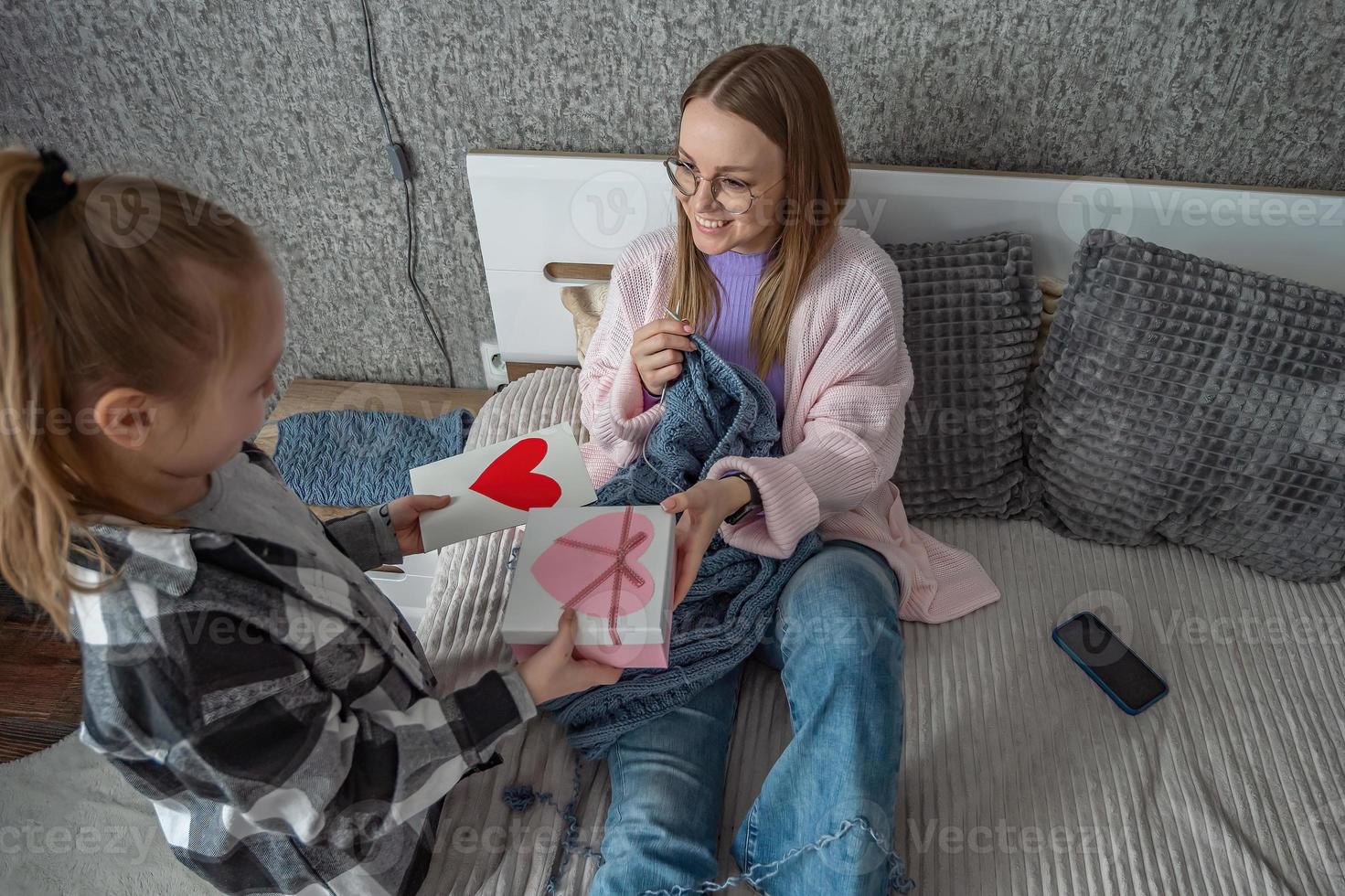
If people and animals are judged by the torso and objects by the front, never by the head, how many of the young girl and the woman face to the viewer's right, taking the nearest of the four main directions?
1

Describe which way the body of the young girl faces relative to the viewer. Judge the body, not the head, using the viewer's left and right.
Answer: facing to the right of the viewer

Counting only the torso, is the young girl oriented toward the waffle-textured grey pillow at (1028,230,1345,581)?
yes

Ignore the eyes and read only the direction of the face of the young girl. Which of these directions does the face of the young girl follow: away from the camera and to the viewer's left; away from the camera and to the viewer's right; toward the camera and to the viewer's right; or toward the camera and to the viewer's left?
away from the camera and to the viewer's right

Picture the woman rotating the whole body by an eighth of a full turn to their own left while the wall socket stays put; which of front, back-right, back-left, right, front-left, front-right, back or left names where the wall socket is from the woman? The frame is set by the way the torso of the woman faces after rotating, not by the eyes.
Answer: back-right

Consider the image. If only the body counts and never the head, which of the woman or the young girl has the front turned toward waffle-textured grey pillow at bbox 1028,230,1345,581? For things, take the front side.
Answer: the young girl

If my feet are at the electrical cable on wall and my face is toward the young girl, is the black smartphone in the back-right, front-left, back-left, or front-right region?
front-left

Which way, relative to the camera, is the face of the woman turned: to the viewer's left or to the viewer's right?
to the viewer's left

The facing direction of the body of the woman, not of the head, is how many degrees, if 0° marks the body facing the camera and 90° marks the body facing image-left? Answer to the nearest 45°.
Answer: approximately 45°

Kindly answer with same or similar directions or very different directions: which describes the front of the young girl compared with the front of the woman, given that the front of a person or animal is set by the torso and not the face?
very different directions

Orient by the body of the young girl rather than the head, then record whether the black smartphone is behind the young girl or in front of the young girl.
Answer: in front
